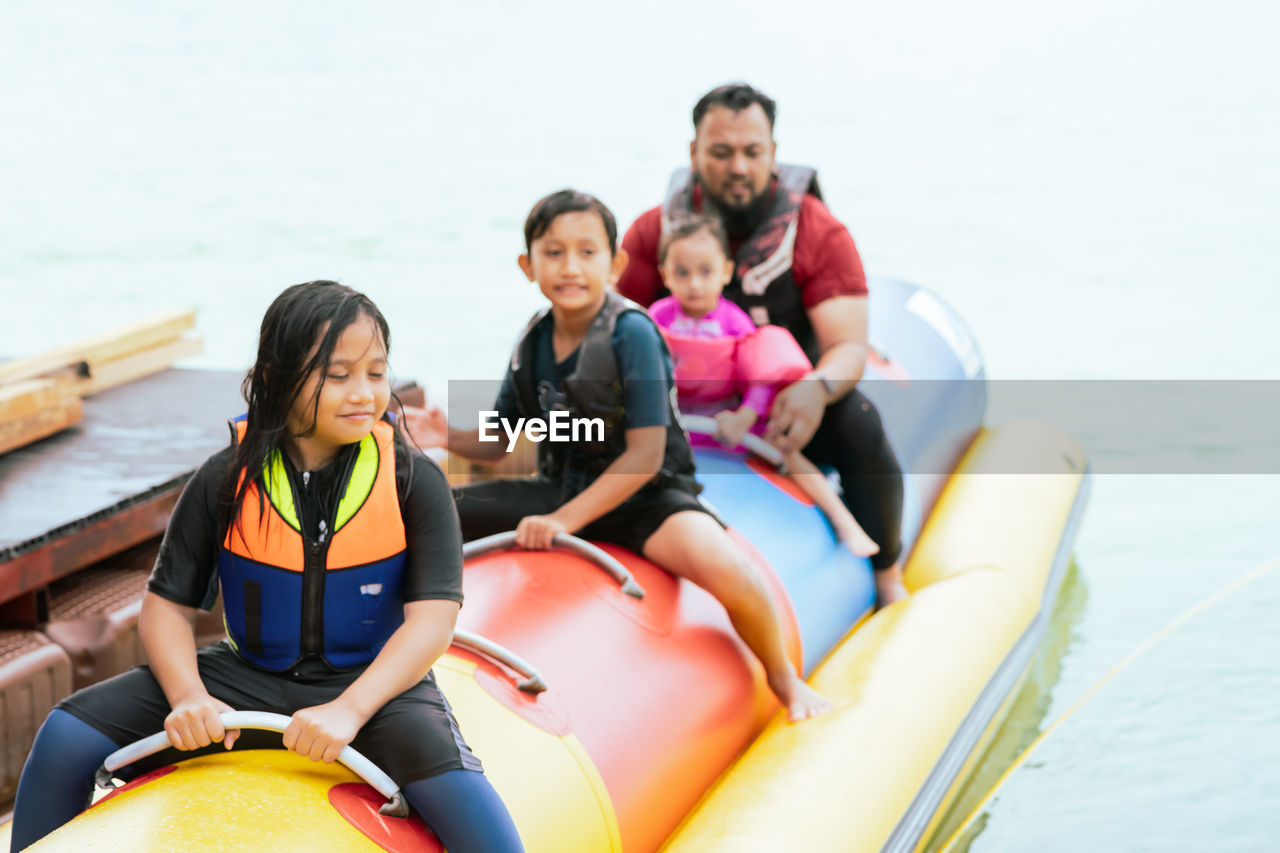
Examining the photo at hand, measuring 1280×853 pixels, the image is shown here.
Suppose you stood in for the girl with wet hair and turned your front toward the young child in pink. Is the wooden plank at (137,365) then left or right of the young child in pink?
left

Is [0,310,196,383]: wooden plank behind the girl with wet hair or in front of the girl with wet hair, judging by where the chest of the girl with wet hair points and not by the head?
behind

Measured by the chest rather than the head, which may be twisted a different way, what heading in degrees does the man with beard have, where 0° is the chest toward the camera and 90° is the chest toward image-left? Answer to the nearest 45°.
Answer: approximately 0°

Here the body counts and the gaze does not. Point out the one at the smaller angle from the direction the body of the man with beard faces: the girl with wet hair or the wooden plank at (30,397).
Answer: the girl with wet hair

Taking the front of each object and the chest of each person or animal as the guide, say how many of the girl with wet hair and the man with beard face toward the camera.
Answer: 2

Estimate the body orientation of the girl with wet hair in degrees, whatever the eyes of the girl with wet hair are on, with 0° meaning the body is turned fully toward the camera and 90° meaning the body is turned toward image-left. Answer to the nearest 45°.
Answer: approximately 0°

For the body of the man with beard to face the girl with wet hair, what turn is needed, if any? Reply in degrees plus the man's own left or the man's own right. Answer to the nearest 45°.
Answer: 0° — they already face them

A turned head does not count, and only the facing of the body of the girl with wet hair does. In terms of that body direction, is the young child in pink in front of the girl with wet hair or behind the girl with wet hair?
behind
